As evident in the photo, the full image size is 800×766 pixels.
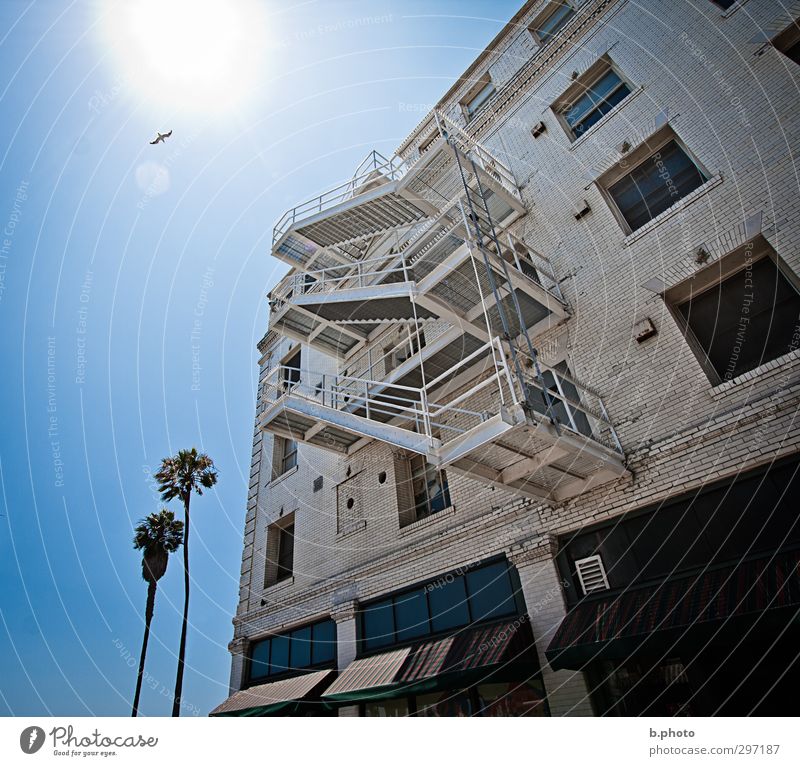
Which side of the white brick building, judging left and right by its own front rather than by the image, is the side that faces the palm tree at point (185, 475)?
right

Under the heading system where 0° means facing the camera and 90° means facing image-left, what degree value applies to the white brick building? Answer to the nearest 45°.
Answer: approximately 45°

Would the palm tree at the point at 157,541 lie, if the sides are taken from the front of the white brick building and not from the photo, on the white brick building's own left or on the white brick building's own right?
on the white brick building's own right
